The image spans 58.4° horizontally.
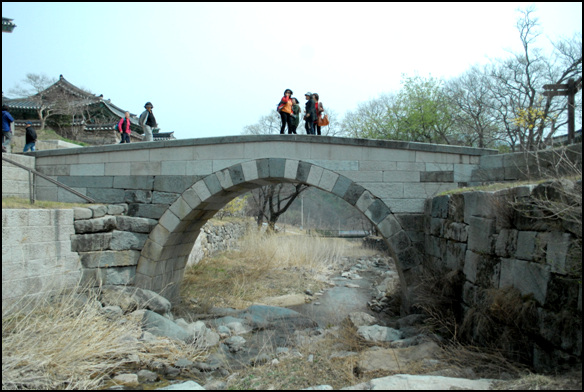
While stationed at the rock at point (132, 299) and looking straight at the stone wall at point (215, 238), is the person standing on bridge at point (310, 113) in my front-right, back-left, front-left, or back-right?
front-right

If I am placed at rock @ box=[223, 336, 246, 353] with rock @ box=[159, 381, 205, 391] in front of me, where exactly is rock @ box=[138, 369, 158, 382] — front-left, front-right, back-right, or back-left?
front-right

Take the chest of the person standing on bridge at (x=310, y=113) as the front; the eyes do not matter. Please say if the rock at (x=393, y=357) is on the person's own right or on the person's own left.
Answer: on the person's own left

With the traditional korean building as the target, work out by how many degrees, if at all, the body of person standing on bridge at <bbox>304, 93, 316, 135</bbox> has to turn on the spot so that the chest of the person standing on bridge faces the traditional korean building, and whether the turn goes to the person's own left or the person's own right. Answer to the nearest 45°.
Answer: approximately 45° to the person's own right

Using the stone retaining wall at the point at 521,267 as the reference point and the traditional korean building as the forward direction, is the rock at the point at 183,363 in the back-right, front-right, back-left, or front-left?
front-left
